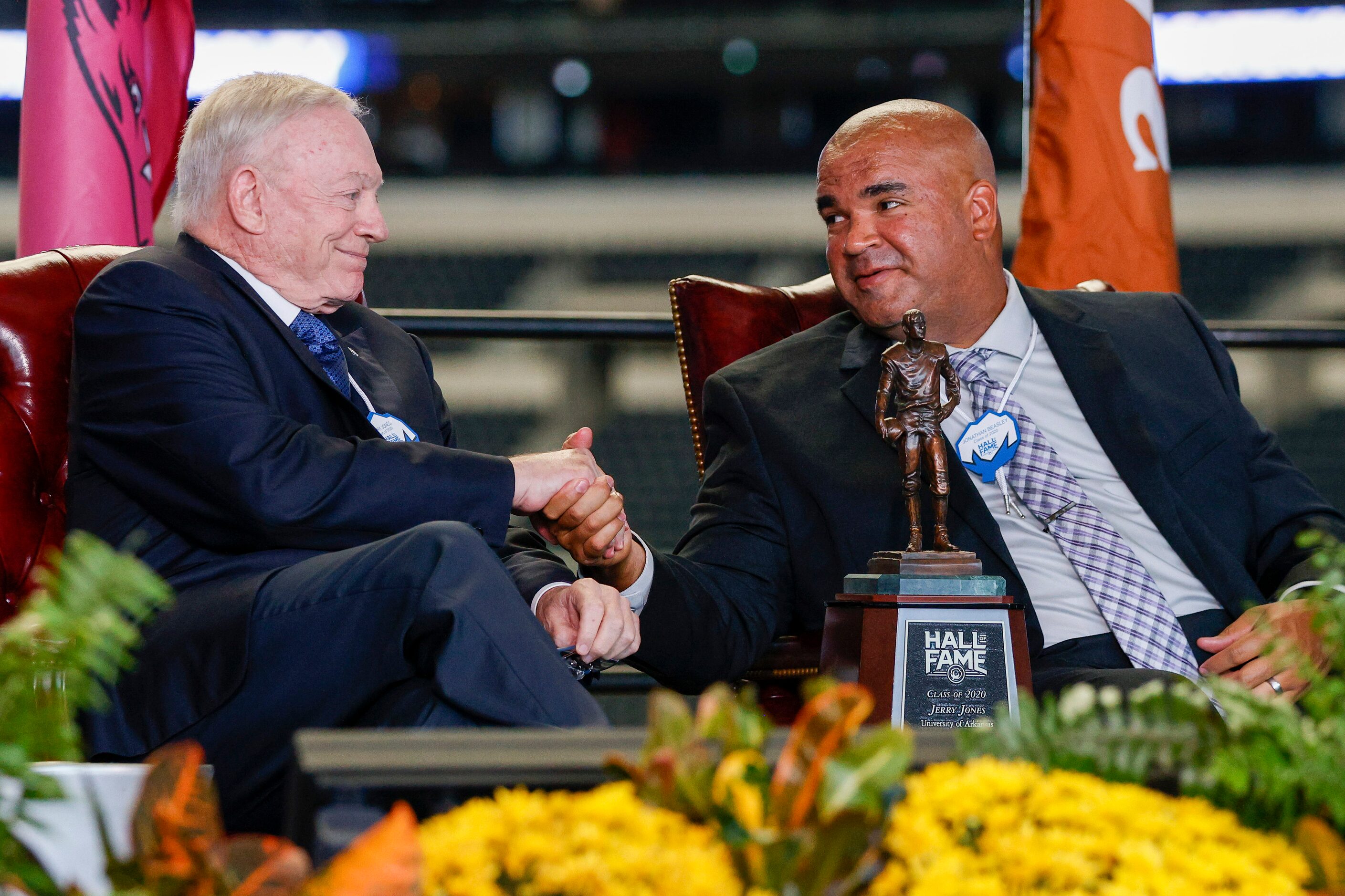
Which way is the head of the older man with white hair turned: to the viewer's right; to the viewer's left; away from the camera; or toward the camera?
to the viewer's right

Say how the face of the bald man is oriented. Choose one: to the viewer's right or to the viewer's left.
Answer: to the viewer's left

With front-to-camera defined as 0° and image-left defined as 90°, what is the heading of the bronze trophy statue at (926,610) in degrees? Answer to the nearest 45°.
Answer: approximately 0°

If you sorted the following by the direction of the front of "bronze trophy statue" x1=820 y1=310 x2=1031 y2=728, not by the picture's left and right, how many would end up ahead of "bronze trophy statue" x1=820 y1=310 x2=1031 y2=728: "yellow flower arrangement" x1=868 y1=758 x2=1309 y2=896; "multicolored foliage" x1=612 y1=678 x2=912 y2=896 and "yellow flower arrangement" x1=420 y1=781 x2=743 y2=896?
3

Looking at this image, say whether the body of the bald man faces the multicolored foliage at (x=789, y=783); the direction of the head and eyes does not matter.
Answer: yes
